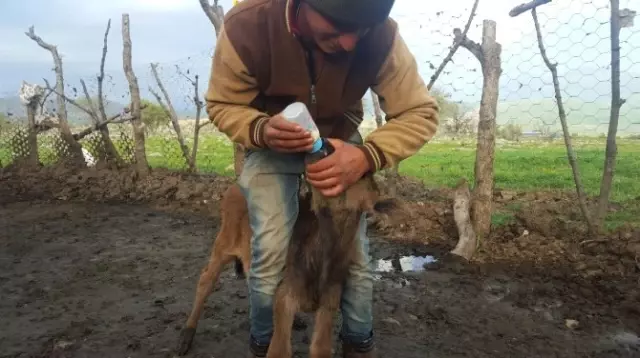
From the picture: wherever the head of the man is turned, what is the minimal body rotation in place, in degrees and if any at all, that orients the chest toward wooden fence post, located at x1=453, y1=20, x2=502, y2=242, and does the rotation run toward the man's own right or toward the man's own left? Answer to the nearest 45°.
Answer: approximately 135° to the man's own left

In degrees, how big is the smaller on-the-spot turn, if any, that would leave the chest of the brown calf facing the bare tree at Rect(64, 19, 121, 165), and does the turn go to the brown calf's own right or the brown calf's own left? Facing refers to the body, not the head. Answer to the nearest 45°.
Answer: approximately 180°

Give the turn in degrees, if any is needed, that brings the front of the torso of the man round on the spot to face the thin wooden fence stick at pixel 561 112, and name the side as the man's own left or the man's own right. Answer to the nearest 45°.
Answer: approximately 135° to the man's own left

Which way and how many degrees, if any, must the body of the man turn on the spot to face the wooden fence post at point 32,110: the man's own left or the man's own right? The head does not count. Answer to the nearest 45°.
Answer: approximately 135° to the man's own right

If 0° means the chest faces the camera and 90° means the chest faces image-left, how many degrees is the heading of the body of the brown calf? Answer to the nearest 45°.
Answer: approximately 315°

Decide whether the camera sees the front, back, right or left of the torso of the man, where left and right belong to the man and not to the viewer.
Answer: front

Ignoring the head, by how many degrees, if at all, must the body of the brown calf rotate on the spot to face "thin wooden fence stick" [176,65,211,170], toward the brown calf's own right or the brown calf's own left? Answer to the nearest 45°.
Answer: approximately 135° to the brown calf's own left
